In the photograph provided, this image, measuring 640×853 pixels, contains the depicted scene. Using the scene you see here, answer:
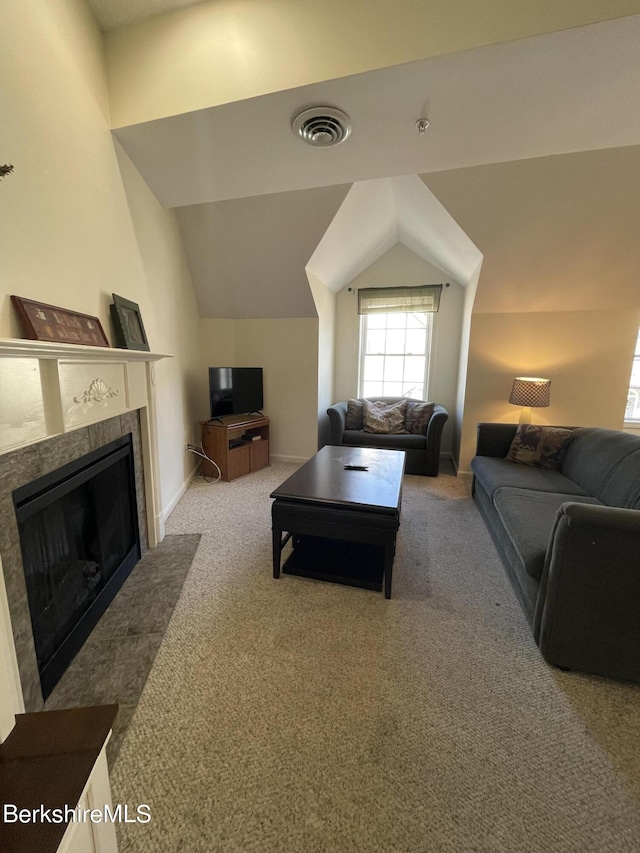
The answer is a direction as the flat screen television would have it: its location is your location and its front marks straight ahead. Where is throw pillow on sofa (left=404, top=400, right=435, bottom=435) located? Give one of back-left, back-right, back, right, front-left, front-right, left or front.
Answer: front-left

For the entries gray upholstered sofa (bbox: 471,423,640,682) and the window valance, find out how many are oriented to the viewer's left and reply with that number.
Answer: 1

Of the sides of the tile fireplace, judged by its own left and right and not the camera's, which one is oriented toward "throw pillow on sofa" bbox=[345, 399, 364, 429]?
left

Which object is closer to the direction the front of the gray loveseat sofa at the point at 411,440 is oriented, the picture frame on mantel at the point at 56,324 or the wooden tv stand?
the picture frame on mantel

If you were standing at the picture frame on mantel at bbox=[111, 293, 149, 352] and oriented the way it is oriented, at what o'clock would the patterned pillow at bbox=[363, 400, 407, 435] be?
The patterned pillow is roughly at 10 o'clock from the picture frame on mantel.

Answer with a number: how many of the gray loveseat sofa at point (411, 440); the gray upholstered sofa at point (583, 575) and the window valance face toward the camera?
2

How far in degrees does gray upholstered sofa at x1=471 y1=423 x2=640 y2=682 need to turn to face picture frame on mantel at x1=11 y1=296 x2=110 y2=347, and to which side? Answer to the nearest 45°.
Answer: approximately 45° to its left

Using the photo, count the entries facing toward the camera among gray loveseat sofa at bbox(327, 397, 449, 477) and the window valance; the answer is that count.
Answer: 2

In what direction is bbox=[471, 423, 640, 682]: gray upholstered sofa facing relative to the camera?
to the viewer's left

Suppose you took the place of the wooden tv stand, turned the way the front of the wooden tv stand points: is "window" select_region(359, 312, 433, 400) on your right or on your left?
on your left
